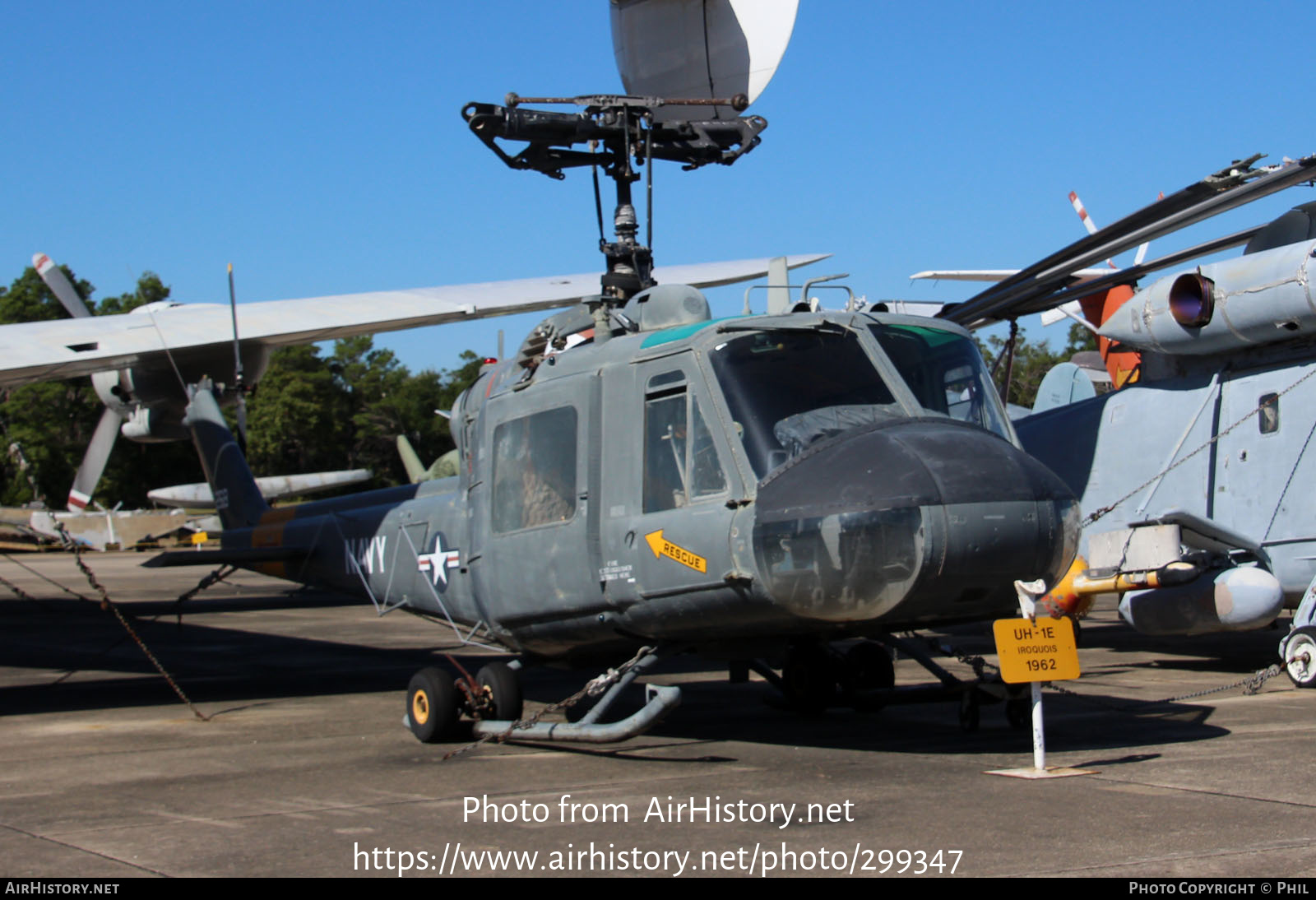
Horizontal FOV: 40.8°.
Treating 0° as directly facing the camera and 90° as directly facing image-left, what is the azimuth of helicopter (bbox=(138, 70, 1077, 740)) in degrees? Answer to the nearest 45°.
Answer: approximately 315°

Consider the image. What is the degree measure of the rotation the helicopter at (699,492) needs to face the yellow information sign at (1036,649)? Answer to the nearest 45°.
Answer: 0° — it already faces it

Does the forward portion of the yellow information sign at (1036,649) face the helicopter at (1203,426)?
no

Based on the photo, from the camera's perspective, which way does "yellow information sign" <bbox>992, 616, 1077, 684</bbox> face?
toward the camera

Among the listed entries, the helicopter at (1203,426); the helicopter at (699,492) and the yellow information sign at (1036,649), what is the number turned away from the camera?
0

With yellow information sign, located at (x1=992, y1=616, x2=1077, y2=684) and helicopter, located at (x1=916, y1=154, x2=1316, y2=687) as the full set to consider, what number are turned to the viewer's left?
0

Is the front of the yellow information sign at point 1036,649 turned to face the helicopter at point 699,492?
no

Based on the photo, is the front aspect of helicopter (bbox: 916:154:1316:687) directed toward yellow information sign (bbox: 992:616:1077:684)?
no

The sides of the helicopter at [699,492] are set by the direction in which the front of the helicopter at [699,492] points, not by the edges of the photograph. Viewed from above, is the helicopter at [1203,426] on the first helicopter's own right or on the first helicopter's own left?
on the first helicopter's own left

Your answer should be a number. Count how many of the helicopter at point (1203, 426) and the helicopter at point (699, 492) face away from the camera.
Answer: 0

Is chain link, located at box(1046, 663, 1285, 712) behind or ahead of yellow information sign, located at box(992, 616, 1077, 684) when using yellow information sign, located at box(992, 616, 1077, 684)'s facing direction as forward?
behind
